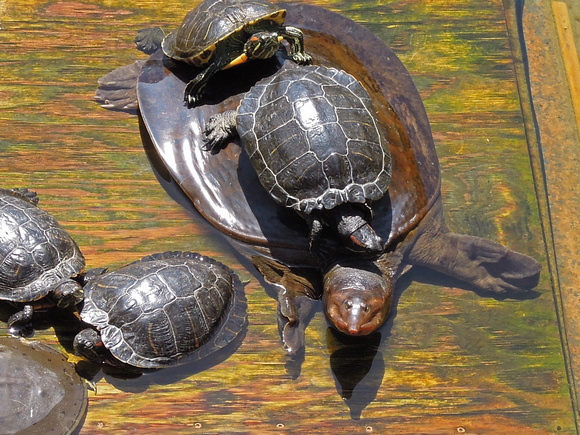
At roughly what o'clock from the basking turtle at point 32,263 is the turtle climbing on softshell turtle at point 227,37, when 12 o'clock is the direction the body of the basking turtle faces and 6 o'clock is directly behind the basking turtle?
The turtle climbing on softshell turtle is roughly at 10 o'clock from the basking turtle.

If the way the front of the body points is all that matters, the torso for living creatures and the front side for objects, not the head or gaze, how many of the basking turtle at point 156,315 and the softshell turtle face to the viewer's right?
0

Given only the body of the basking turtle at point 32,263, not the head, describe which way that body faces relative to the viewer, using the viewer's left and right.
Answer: facing the viewer and to the right of the viewer

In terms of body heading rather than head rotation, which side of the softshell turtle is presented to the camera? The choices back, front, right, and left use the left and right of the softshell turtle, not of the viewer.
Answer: front

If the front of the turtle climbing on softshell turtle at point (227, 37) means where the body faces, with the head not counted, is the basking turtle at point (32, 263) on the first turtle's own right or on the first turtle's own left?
on the first turtle's own right

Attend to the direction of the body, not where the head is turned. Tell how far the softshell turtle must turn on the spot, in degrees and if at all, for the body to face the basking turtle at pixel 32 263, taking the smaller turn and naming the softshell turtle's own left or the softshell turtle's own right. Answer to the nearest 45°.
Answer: approximately 90° to the softshell turtle's own right

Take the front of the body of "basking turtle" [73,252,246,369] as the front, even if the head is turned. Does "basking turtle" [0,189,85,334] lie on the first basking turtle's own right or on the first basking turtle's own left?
on the first basking turtle's own right

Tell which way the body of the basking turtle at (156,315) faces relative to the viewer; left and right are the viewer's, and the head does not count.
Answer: facing the viewer and to the left of the viewer

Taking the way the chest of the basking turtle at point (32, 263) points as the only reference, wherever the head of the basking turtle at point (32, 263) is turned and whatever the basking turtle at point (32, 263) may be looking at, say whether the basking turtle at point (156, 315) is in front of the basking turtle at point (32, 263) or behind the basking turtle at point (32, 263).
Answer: in front
